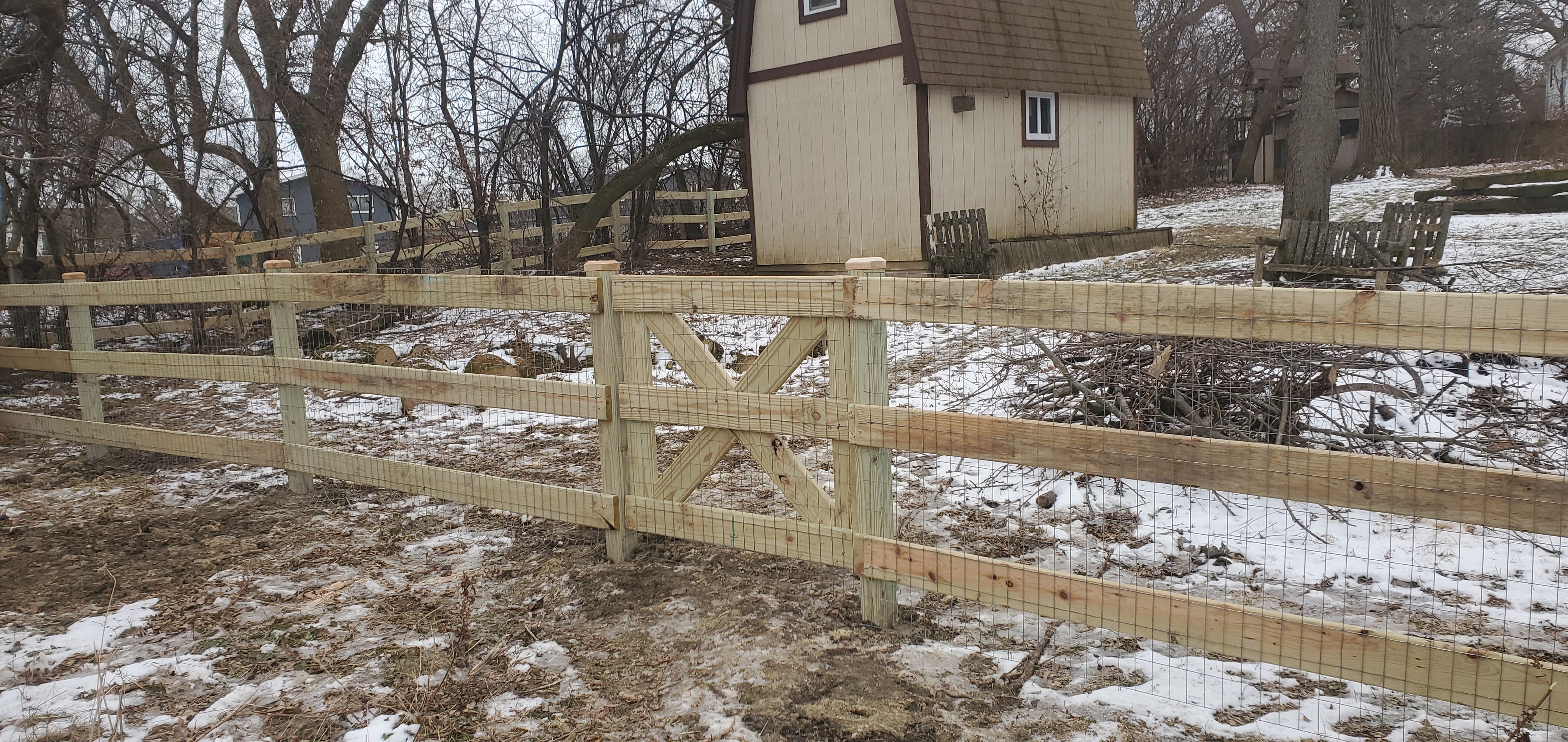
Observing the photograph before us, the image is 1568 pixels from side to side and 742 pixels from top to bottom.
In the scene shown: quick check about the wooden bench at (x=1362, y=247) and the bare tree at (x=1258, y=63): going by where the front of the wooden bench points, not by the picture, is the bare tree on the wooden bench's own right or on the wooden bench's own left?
on the wooden bench's own right

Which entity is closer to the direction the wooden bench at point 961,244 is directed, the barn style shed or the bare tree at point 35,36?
the bare tree

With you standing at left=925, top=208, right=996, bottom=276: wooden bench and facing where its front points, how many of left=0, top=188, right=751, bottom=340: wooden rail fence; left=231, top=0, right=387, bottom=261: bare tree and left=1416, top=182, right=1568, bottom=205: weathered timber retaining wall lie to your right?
2

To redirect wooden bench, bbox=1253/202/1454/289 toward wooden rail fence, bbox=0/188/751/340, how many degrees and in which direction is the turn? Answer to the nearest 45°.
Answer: approximately 45° to its right

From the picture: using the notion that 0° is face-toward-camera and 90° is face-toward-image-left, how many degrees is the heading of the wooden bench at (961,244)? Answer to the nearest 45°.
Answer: approximately 0°

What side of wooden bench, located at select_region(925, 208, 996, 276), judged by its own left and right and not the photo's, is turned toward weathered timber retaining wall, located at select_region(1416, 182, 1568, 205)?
left
